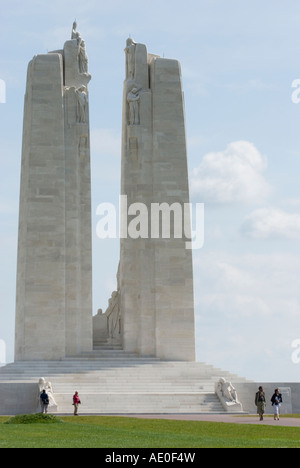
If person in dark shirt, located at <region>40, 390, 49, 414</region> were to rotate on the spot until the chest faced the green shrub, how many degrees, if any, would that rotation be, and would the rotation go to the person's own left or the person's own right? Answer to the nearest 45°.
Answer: approximately 180°

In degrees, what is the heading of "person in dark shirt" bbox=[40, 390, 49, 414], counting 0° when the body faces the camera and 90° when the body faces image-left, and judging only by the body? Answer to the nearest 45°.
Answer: approximately 180°

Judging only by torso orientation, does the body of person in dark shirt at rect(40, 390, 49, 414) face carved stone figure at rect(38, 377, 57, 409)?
yes

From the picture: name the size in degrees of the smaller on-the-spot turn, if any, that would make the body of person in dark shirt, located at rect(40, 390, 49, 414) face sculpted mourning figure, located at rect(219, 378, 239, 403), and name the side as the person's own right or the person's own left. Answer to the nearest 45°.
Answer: approximately 90° to the person's own right

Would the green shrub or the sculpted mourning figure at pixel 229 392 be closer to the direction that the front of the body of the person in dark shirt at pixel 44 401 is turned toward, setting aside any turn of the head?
the sculpted mourning figure

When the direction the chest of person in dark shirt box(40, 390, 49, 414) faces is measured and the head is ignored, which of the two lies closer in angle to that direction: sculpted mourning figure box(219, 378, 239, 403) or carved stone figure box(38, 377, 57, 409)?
the carved stone figure
